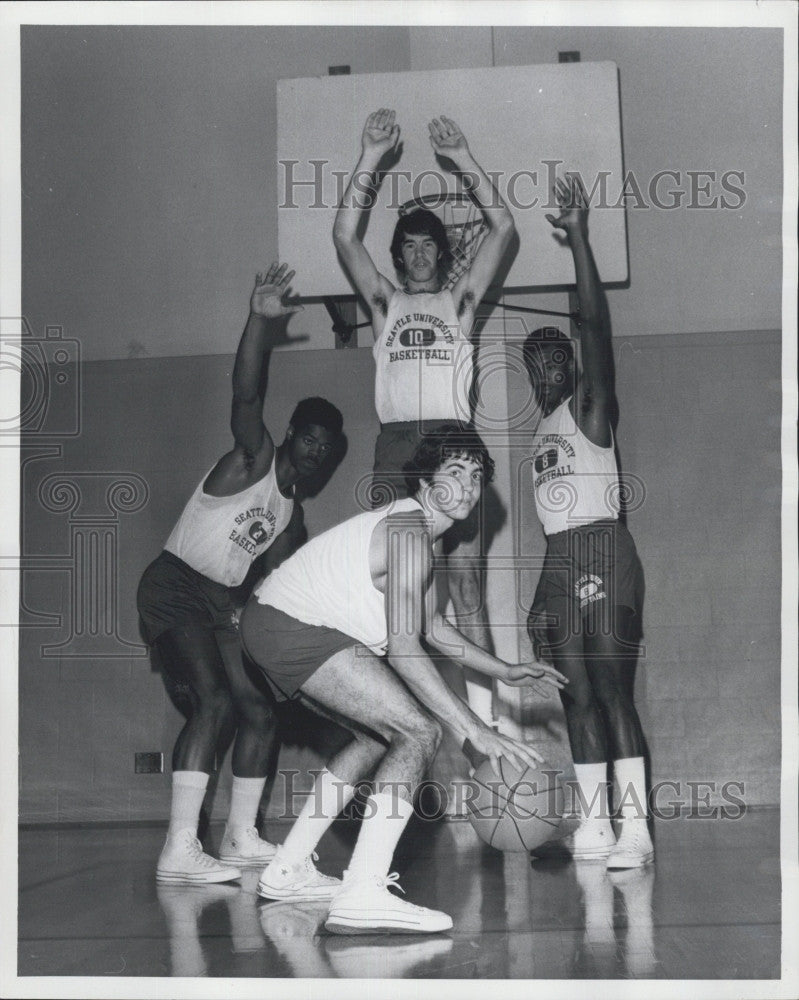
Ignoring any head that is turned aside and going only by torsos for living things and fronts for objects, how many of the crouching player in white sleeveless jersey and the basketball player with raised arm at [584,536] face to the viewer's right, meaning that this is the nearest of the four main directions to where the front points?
1

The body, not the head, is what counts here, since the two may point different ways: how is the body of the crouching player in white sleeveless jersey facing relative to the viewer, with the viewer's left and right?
facing to the right of the viewer

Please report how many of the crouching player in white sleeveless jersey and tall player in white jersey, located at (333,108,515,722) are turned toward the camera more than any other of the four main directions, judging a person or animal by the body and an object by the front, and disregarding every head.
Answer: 1

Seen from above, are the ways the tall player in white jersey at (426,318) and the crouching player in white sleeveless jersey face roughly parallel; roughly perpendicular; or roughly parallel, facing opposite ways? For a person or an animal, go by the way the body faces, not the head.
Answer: roughly perpendicular

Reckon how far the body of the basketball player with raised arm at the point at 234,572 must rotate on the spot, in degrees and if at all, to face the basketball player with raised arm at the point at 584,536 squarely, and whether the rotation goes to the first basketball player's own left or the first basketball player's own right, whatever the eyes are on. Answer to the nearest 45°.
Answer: approximately 45° to the first basketball player's own left

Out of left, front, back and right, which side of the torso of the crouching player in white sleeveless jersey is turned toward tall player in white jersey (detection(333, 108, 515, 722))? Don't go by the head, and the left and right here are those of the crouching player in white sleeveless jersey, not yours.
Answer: left

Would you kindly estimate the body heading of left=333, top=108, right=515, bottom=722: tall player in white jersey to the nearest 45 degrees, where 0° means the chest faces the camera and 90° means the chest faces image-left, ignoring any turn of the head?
approximately 0°

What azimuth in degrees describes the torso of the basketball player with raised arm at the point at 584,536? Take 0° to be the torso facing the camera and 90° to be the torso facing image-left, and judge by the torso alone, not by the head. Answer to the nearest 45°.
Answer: approximately 45°
